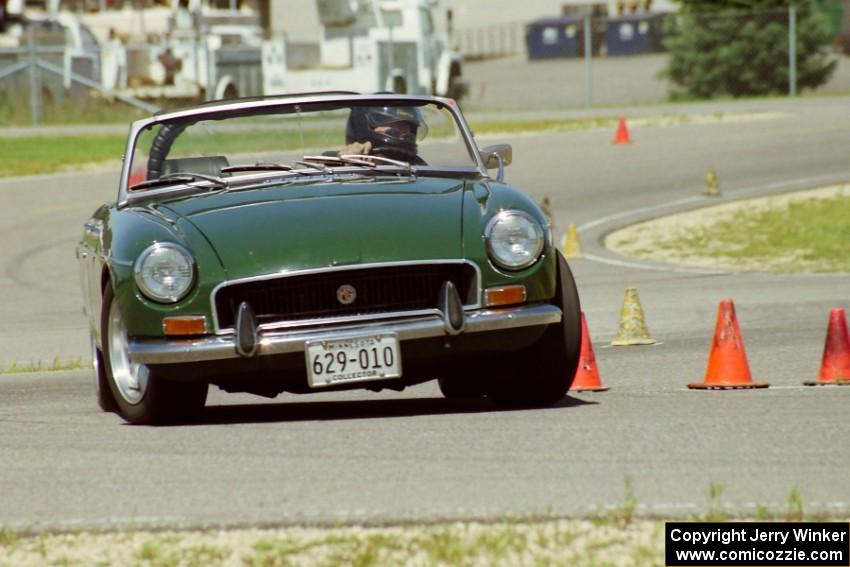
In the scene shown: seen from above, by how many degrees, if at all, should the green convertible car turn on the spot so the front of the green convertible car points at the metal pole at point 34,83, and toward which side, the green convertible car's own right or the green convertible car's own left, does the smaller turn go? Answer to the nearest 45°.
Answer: approximately 180°

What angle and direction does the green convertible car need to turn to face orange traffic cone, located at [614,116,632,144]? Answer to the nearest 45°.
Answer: approximately 180°

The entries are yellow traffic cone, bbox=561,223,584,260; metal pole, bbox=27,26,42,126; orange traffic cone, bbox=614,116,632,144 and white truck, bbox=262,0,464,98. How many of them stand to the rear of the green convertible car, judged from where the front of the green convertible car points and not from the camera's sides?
4

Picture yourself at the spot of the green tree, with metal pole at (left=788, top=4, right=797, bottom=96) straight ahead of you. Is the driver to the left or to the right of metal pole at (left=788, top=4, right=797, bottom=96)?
right

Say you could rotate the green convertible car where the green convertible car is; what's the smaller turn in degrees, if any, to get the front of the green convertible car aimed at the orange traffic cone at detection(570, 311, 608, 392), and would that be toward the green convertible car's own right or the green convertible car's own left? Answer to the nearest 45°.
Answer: approximately 135° to the green convertible car's own left

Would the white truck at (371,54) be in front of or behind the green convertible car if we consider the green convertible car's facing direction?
behind

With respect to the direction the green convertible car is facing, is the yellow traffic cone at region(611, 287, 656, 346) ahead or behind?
behind

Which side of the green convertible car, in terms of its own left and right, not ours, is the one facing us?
front

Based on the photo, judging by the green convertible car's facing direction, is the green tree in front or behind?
behind

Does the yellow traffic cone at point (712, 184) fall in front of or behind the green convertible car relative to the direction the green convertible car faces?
behind

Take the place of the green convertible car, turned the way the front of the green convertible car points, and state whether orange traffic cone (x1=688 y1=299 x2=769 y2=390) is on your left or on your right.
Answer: on your left

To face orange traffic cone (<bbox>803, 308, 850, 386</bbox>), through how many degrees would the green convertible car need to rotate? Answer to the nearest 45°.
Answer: approximately 135° to its left
